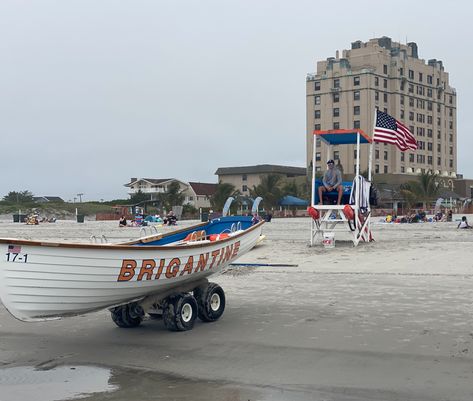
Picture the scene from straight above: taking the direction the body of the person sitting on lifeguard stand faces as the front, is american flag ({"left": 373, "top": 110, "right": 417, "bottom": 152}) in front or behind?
behind

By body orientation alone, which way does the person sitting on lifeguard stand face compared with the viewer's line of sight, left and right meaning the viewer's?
facing the viewer

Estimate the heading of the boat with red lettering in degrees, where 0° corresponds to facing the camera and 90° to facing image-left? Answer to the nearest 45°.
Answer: approximately 45°

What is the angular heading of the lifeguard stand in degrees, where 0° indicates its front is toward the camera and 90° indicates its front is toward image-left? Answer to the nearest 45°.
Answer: approximately 0°

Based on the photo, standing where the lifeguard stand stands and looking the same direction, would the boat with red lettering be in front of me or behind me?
in front

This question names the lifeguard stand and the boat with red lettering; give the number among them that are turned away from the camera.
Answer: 0

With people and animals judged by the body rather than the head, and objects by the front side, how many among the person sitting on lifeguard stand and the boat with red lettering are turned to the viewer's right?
0

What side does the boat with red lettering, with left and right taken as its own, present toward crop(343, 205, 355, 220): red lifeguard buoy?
back

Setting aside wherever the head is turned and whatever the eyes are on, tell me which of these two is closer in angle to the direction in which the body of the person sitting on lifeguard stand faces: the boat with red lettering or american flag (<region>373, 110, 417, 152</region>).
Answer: the boat with red lettering

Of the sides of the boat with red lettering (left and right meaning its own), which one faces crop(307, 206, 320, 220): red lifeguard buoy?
back
